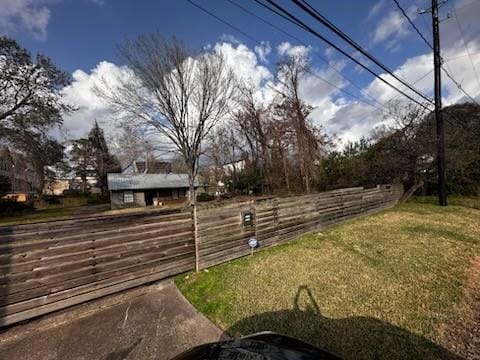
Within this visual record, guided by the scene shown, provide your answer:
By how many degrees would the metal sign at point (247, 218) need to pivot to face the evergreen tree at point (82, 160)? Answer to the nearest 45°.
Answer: approximately 135° to its right

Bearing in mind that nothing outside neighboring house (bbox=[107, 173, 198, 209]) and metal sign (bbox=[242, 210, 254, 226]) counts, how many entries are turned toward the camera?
2

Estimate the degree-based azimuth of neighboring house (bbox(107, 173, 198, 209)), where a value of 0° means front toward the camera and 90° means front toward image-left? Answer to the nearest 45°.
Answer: approximately 0°

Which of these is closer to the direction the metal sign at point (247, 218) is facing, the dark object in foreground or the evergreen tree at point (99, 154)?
the dark object in foreground

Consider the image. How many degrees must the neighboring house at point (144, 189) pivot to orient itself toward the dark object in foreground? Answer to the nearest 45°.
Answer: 0° — it already faces it

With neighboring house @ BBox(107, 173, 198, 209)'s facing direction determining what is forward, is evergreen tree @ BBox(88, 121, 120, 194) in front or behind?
behind

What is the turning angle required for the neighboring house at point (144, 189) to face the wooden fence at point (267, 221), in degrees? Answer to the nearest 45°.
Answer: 0° — it already faces it

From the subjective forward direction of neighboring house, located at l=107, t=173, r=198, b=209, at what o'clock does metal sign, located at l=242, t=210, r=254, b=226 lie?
The metal sign is roughly at 12 o'clock from the neighboring house.

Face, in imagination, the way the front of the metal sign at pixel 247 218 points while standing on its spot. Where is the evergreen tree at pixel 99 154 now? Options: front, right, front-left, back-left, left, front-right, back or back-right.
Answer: back-right

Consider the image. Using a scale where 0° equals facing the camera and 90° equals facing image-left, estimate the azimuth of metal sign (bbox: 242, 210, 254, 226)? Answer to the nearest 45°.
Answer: approximately 0°
